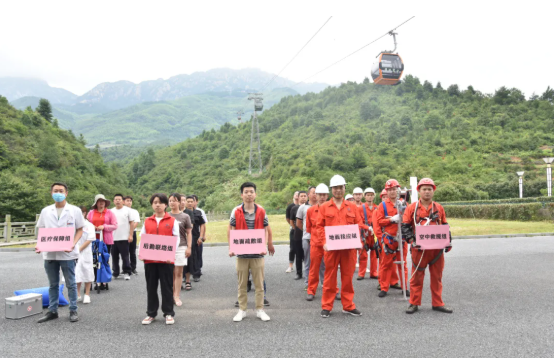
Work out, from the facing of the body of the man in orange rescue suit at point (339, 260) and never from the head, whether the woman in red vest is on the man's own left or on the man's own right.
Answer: on the man's own right

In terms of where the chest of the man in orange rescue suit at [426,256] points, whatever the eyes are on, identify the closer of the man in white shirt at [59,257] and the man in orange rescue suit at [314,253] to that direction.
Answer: the man in white shirt

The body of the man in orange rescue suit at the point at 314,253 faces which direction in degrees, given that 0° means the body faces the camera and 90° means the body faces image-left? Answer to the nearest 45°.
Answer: approximately 0°

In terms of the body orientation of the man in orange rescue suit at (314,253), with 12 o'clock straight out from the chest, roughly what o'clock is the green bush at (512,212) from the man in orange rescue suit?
The green bush is roughly at 7 o'clock from the man in orange rescue suit.

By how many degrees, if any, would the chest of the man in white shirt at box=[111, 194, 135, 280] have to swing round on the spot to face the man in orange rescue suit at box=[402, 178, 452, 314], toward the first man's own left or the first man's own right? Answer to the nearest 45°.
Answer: approximately 45° to the first man's own left

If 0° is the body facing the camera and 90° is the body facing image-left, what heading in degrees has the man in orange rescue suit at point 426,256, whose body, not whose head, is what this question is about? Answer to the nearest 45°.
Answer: approximately 0°

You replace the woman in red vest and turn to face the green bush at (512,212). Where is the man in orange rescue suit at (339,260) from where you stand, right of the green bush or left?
right
